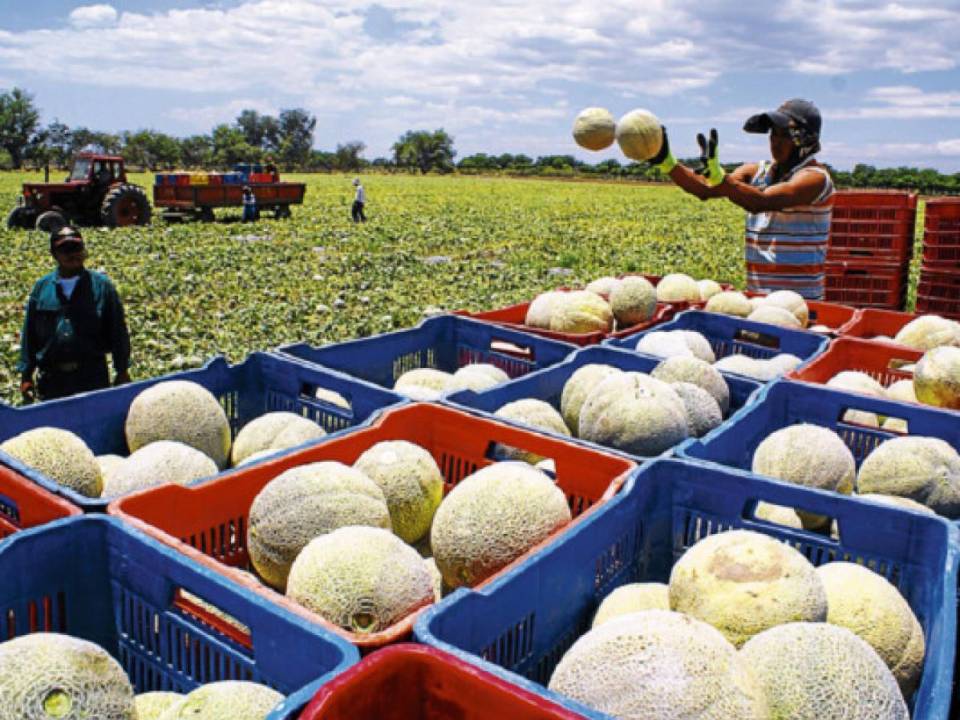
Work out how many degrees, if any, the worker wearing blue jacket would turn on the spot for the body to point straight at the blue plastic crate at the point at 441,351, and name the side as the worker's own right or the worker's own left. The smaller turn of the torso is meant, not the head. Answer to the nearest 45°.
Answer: approximately 90° to the worker's own left

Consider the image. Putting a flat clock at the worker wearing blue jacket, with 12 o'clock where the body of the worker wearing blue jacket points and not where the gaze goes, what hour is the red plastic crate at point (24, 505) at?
The red plastic crate is roughly at 12 o'clock from the worker wearing blue jacket.

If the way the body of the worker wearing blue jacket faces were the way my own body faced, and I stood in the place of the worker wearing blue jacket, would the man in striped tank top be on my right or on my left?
on my left

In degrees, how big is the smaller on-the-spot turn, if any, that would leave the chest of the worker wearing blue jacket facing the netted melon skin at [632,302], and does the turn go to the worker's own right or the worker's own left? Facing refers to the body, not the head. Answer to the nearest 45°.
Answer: approximately 90° to the worker's own left

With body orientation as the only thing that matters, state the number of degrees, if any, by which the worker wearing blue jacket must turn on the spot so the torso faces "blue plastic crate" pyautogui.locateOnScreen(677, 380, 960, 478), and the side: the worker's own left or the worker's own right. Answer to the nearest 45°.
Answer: approximately 45° to the worker's own left

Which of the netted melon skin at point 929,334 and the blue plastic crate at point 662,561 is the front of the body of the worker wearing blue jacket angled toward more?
the blue plastic crate

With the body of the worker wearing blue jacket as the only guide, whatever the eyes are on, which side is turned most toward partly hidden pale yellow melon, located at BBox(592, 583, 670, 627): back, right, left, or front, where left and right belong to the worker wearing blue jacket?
front

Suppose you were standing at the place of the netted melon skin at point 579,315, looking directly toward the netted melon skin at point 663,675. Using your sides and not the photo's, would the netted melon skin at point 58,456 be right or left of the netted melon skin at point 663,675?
right

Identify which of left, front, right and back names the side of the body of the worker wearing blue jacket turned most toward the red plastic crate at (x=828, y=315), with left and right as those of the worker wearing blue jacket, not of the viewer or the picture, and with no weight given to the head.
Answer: left

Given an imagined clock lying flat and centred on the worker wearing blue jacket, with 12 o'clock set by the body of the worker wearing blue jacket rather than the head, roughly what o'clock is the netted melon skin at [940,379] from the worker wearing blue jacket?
The netted melon skin is roughly at 10 o'clock from the worker wearing blue jacket.

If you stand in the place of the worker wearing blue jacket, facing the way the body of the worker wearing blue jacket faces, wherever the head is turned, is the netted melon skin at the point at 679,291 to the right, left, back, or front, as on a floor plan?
left

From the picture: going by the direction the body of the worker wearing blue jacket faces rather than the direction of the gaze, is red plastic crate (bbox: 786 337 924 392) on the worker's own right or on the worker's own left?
on the worker's own left

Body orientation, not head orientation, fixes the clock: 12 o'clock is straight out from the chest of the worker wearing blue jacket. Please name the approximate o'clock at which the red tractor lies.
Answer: The red tractor is roughly at 6 o'clock from the worker wearing blue jacket.

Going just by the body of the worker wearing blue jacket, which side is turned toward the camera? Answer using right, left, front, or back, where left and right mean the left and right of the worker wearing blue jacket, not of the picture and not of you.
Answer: front

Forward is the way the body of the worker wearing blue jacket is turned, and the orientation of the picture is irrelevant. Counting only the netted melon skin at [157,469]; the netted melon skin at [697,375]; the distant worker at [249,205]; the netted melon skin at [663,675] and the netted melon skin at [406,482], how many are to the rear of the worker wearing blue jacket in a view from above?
1
